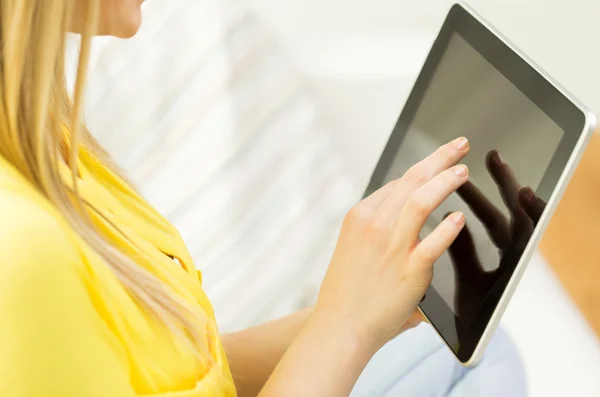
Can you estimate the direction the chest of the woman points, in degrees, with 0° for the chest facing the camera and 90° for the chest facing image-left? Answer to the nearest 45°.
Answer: approximately 270°
